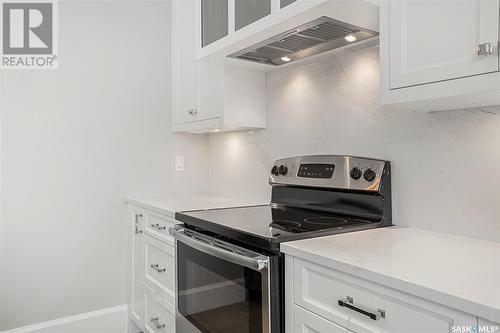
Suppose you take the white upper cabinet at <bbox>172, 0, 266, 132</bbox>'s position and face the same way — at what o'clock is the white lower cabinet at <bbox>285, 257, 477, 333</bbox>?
The white lower cabinet is roughly at 10 o'clock from the white upper cabinet.

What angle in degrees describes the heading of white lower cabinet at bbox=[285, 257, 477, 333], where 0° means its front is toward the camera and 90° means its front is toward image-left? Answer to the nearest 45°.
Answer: approximately 45°

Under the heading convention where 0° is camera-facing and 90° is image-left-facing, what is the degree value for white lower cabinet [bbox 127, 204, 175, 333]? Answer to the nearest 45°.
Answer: approximately 45°

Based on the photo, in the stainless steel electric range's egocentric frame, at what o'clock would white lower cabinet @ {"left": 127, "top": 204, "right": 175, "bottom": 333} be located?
The white lower cabinet is roughly at 3 o'clock from the stainless steel electric range.

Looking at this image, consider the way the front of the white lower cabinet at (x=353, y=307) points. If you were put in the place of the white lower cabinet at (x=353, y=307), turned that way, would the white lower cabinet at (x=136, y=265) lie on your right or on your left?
on your right

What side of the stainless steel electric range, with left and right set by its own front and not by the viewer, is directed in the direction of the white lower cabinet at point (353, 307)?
left

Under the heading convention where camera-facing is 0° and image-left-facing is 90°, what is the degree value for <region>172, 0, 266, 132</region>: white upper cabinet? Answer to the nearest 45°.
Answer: approximately 45°
